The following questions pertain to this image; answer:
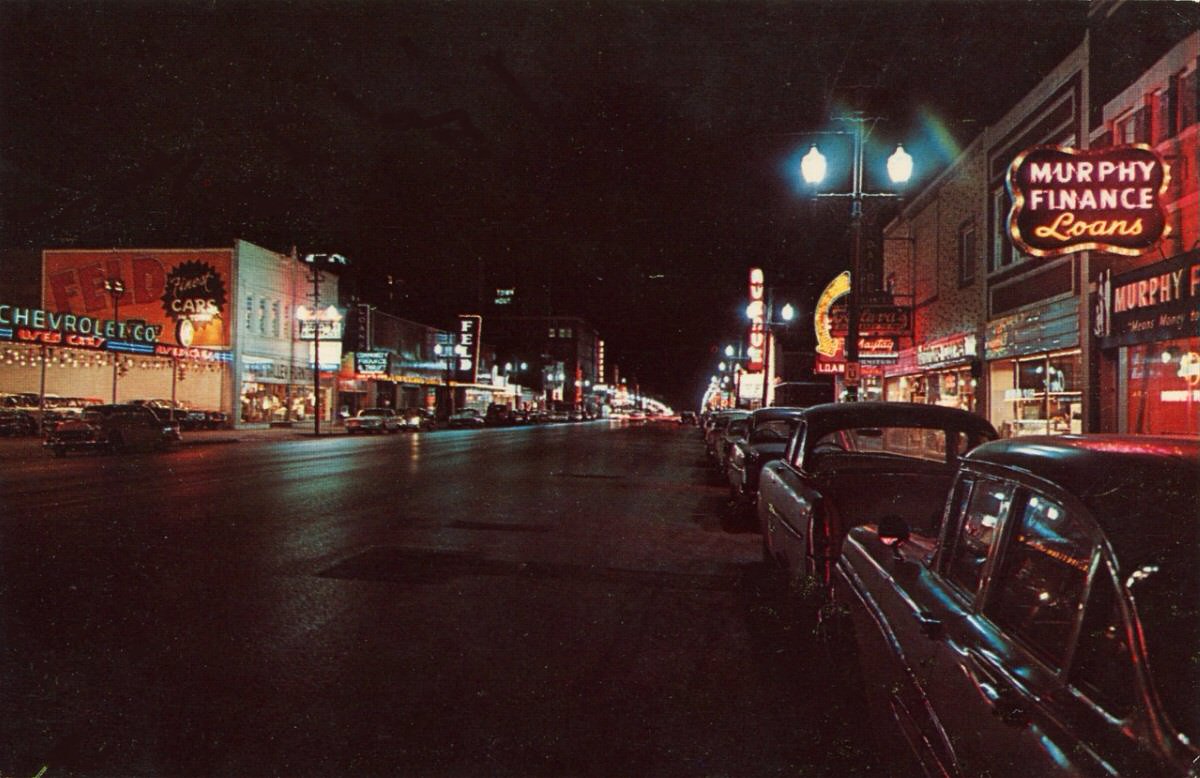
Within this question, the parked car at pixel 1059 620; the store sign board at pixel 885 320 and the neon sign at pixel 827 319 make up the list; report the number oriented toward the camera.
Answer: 2

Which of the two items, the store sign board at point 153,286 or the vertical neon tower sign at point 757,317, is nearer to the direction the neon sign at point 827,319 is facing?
the store sign board

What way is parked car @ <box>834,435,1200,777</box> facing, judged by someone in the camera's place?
facing away from the viewer and to the left of the viewer

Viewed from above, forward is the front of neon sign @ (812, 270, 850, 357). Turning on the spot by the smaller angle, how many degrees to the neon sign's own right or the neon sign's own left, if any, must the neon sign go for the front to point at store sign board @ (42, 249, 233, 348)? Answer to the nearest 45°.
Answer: approximately 90° to the neon sign's own right

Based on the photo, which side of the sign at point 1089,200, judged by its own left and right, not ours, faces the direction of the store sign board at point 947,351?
back

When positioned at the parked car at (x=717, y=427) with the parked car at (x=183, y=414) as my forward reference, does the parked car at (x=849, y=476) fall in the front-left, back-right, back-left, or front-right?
back-left

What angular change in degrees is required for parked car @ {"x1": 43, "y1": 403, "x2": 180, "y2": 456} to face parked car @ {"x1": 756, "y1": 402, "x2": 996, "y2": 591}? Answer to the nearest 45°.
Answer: approximately 45° to its left

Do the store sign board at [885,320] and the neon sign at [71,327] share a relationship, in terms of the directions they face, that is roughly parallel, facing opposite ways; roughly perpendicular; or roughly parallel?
roughly perpendicular

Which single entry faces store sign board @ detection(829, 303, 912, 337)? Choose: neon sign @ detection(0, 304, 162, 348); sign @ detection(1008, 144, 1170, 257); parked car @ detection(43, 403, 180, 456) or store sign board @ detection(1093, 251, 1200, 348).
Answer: the neon sign

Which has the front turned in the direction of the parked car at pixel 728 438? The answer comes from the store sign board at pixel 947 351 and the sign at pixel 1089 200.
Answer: the store sign board

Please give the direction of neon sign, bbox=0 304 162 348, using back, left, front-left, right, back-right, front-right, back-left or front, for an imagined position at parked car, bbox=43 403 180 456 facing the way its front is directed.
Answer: back-right
